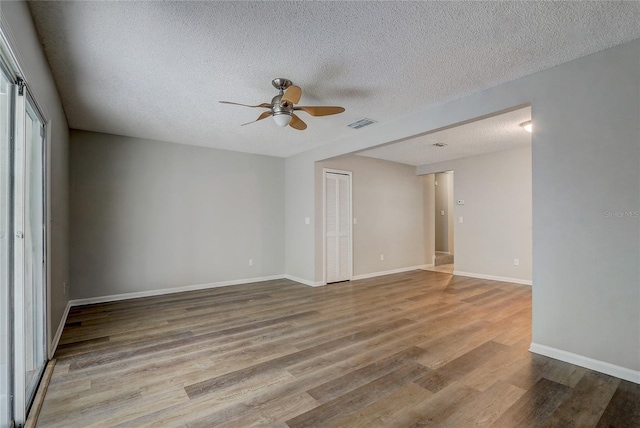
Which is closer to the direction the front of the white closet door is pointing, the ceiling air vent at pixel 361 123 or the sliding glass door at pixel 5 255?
the ceiling air vent

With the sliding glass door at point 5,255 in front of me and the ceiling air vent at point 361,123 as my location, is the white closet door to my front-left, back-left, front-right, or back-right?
back-right

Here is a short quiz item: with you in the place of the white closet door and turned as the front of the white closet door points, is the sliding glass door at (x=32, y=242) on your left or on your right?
on your right

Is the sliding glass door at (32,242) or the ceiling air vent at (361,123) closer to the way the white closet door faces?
the ceiling air vent

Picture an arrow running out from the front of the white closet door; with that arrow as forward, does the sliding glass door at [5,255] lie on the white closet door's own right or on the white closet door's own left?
on the white closet door's own right

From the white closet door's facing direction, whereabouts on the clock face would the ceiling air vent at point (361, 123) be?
The ceiling air vent is roughly at 1 o'clock from the white closet door.

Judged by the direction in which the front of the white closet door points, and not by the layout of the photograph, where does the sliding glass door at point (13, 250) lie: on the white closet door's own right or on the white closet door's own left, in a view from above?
on the white closet door's own right

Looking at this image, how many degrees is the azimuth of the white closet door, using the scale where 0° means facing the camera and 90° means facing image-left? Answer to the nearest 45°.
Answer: approximately 315°
